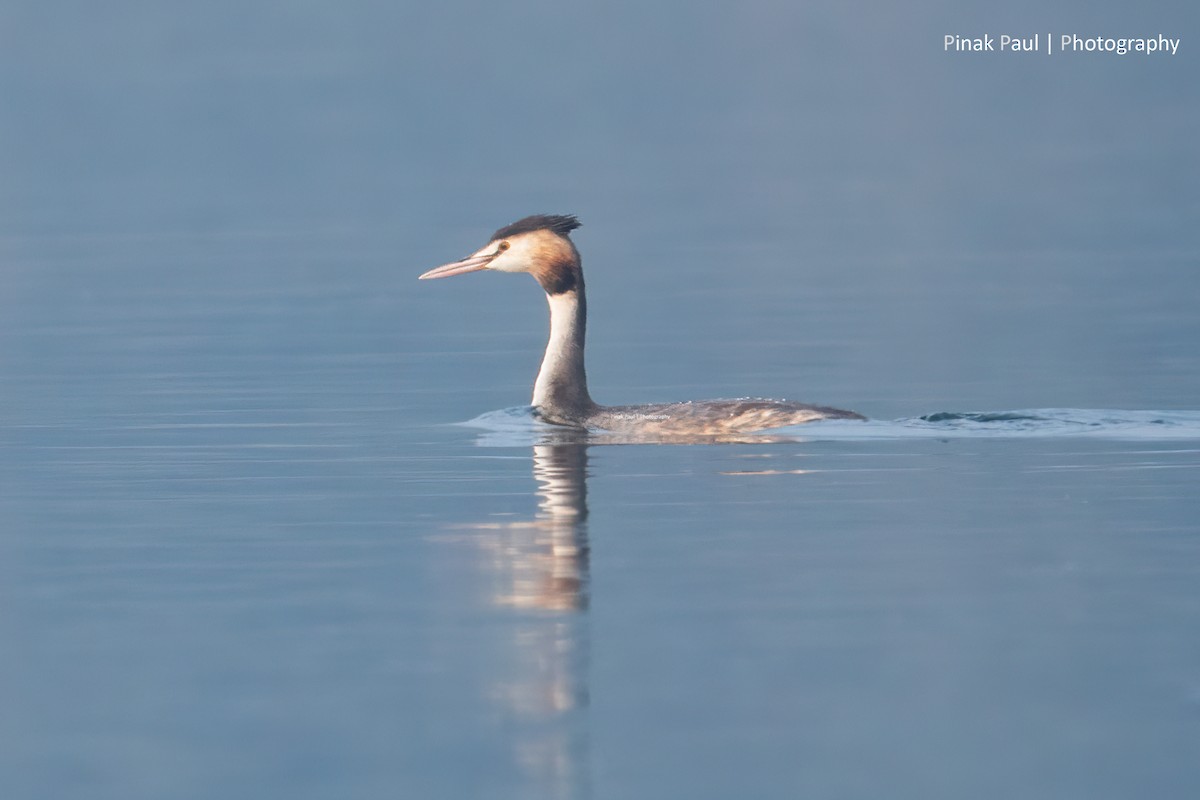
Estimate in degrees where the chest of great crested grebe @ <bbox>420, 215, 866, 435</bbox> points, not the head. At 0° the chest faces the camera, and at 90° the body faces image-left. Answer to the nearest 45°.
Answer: approximately 90°
